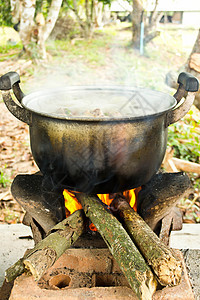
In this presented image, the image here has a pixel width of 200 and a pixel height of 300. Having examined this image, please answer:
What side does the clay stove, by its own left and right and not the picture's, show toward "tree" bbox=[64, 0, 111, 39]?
back

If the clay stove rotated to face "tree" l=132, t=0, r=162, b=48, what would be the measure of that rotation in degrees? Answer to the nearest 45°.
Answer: approximately 180°

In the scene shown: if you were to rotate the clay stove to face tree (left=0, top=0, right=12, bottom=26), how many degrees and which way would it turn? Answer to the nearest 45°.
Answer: approximately 180°

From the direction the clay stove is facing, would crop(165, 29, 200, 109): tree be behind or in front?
behind

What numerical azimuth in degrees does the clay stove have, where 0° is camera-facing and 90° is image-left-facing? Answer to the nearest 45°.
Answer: approximately 0°

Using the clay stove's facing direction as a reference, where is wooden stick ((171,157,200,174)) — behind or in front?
behind
